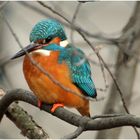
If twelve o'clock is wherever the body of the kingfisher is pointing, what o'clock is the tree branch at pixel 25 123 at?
The tree branch is roughly at 1 o'clock from the kingfisher.

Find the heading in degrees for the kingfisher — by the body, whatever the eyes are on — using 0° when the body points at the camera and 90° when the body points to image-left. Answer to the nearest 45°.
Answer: approximately 45°
